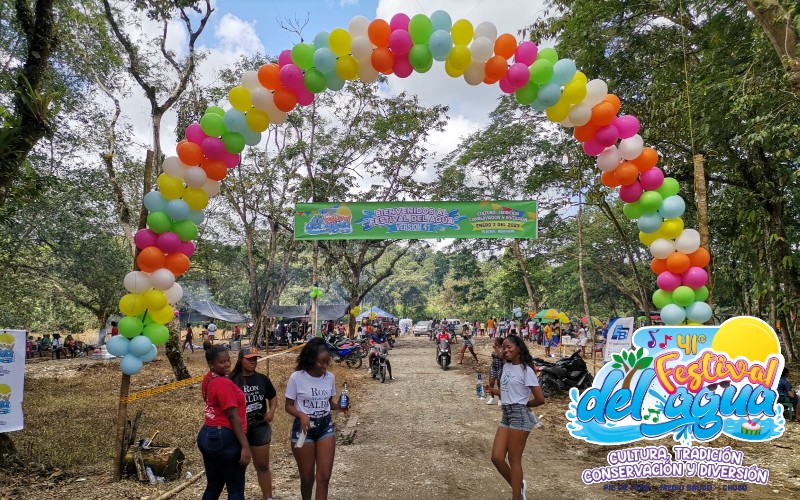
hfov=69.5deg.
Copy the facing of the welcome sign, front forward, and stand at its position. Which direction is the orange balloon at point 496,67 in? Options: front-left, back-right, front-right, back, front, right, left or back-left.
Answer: front

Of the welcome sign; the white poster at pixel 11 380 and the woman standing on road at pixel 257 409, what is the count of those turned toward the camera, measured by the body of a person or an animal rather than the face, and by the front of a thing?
3

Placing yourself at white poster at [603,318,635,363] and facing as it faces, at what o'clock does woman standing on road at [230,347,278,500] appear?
The woman standing on road is roughly at 1 o'clock from the white poster.

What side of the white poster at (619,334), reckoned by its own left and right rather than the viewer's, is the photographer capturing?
front

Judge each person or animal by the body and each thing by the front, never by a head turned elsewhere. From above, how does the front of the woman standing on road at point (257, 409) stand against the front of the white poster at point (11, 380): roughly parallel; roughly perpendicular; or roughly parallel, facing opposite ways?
roughly parallel

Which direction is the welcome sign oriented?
toward the camera

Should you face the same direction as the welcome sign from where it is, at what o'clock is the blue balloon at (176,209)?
The blue balloon is roughly at 1 o'clock from the welcome sign.

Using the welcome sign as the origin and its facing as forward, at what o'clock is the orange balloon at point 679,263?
The orange balloon is roughly at 11 o'clock from the welcome sign.

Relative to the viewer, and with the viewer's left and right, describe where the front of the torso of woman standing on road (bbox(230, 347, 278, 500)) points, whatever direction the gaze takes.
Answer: facing the viewer

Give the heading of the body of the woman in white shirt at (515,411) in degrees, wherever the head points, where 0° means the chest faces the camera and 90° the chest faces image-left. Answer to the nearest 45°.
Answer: approximately 45°

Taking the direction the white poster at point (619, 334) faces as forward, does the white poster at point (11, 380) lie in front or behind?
in front

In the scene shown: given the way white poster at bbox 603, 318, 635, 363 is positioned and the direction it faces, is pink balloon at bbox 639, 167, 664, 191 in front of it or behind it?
in front
